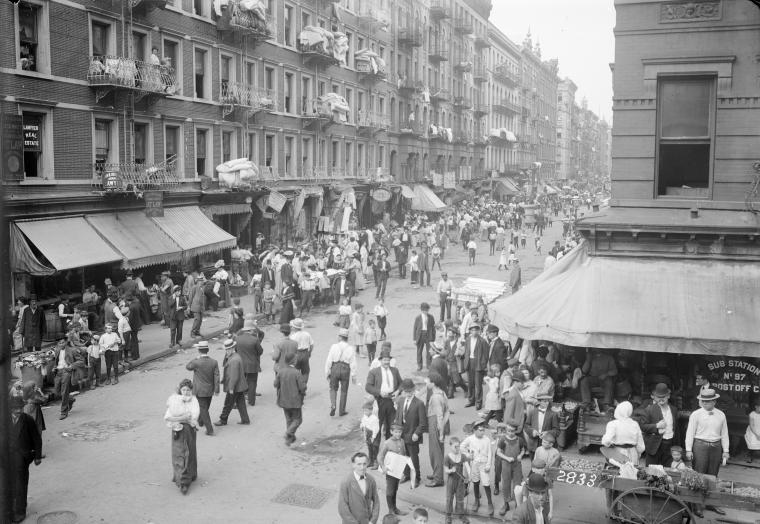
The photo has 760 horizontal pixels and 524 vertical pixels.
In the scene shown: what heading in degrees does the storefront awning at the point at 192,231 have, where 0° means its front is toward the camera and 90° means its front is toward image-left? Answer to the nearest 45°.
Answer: approximately 315°

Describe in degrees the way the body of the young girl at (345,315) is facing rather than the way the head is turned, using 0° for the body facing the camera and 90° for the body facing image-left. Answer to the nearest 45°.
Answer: approximately 0°

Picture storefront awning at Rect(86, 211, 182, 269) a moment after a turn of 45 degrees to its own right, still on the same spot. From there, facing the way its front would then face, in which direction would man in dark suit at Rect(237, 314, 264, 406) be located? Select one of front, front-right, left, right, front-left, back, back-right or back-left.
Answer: front

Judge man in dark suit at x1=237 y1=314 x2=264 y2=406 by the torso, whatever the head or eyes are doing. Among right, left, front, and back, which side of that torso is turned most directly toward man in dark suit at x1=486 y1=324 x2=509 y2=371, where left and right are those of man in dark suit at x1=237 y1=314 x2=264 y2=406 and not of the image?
right

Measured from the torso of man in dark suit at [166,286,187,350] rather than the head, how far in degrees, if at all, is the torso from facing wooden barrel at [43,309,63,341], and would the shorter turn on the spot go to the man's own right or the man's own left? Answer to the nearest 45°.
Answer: approximately 90° to the man's own right

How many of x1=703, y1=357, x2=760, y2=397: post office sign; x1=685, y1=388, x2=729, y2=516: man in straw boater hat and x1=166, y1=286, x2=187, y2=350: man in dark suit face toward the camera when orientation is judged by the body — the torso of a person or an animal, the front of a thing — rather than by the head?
3

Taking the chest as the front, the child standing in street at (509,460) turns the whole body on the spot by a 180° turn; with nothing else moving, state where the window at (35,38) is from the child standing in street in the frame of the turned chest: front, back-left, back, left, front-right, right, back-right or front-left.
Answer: front-left

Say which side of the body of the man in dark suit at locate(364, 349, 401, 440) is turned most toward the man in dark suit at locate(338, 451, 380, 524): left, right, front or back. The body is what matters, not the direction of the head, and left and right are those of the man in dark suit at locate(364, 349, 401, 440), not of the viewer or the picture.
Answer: front

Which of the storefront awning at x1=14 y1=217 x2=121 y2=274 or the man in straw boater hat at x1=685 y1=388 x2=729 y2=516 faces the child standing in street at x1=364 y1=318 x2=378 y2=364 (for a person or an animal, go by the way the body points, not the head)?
the storefront awning

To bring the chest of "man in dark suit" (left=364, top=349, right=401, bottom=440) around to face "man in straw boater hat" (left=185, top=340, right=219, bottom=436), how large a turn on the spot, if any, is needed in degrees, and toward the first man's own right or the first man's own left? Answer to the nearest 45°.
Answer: approximately 90° to the first man's own right

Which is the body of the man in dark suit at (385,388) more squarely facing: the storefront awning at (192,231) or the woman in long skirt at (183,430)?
the woman in long skirt

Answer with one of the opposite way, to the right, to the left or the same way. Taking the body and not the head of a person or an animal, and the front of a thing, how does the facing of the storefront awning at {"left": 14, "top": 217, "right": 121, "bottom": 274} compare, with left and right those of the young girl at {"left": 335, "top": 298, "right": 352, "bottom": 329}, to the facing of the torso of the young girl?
to the left

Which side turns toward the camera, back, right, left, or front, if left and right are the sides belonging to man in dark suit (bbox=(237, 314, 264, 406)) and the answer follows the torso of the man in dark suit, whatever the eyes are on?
back

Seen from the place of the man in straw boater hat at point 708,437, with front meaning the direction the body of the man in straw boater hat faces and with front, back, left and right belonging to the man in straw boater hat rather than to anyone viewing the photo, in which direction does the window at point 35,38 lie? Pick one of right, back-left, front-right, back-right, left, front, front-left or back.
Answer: right

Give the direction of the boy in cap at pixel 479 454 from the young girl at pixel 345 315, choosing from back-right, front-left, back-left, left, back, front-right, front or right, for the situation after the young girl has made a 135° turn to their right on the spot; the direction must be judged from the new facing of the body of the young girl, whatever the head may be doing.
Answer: back-left
